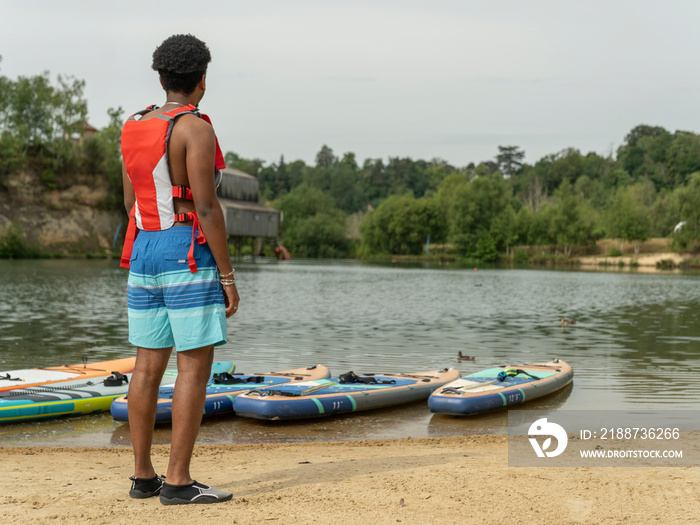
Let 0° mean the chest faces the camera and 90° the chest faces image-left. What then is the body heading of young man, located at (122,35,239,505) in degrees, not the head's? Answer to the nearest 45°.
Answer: approximately 225°

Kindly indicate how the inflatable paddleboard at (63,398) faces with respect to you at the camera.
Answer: facing away from the viewer and to the right of the viewer

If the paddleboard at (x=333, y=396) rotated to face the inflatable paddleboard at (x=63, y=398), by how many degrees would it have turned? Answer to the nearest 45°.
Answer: approximately 135° to its left

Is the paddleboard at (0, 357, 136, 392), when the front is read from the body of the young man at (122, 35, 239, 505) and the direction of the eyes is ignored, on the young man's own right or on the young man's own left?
on the young man's own left

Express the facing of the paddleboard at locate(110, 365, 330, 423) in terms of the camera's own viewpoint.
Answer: facing away from the viewer and to the right of the viewer

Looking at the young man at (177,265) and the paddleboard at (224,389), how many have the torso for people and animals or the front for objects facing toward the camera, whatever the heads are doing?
0

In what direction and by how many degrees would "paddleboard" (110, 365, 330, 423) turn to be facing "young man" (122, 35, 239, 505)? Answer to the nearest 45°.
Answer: approximately 135° to its right

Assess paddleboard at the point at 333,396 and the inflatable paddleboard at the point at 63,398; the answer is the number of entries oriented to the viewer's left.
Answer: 0

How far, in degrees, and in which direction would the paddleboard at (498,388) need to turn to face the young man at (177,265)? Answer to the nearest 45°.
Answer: approximately 135° to its right

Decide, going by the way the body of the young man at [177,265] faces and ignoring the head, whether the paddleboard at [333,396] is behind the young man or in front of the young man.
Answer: in front

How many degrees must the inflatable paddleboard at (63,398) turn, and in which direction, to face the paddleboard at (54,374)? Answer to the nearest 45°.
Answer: approximately 45° to its left

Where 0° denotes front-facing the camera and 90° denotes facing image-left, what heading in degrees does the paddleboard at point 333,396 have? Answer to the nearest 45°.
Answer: approximately 225°

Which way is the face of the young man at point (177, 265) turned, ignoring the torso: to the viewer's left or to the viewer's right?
to the viewer's right

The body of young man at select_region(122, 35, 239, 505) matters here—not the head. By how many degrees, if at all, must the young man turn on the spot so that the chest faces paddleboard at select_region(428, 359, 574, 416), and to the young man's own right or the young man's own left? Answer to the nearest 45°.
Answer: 0° — they already face it
